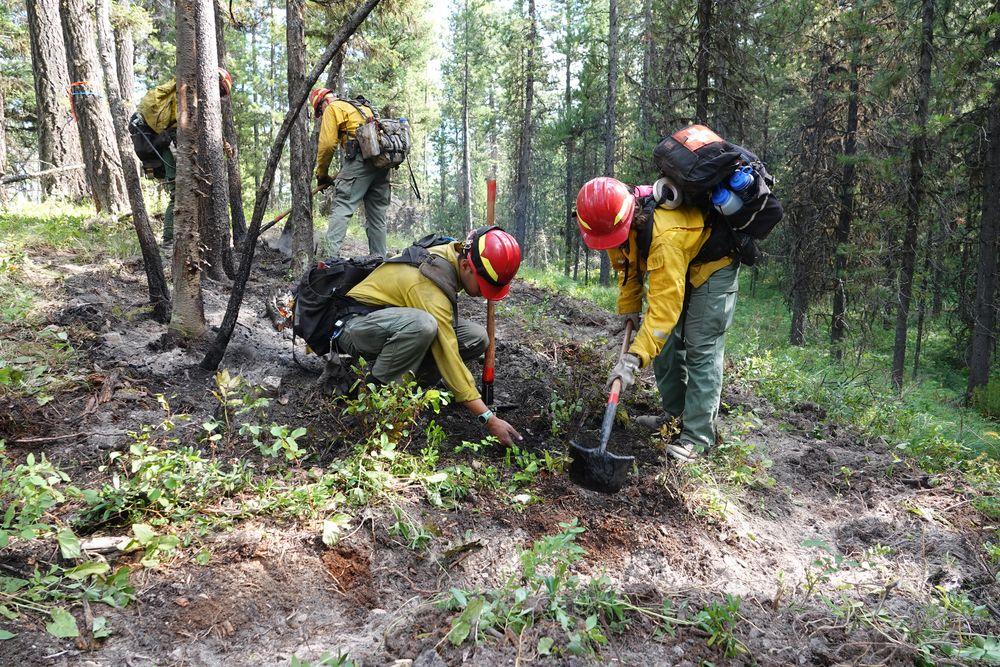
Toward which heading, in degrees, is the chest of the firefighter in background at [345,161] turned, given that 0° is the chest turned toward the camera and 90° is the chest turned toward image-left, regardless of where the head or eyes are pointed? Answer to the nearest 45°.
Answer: approximately 135°

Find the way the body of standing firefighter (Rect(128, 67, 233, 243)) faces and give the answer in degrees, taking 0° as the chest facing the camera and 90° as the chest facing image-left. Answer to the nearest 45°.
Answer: approximately 270°

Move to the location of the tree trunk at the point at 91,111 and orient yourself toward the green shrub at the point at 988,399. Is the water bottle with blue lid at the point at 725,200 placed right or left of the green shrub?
right

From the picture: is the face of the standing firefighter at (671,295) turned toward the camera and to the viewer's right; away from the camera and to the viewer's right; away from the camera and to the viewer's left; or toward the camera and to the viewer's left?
toward the camera and to the viewer's left

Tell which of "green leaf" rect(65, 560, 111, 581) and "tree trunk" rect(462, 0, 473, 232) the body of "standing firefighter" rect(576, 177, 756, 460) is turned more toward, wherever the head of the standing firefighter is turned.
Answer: the green leaf

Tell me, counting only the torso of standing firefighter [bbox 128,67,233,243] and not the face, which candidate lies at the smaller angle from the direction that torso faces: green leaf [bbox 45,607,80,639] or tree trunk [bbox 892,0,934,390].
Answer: the tree trunk

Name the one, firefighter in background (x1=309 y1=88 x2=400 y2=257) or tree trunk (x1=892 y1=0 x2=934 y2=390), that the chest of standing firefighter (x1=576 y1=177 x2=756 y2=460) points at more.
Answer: the firefighter in background

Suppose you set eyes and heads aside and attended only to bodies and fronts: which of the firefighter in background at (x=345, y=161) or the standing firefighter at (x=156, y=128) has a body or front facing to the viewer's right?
the standing firefighter

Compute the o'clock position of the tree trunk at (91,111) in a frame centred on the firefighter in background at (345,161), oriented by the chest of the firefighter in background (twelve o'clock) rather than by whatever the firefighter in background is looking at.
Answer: The tree trunk is roughly at 12 o'clock from the firefighter in background.

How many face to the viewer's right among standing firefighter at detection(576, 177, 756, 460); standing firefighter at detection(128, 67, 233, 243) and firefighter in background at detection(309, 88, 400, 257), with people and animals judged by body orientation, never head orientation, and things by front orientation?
1

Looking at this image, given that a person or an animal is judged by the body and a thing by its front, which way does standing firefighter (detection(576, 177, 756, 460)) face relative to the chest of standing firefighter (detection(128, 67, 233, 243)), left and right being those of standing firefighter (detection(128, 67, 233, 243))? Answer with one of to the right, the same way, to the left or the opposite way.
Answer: the opposite way

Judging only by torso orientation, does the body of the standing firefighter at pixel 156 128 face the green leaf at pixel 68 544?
no

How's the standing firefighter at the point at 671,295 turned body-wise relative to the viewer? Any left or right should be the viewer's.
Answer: facing the viewer and to the left of the viewer

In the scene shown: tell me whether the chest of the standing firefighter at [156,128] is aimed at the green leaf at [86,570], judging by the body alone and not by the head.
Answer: no
